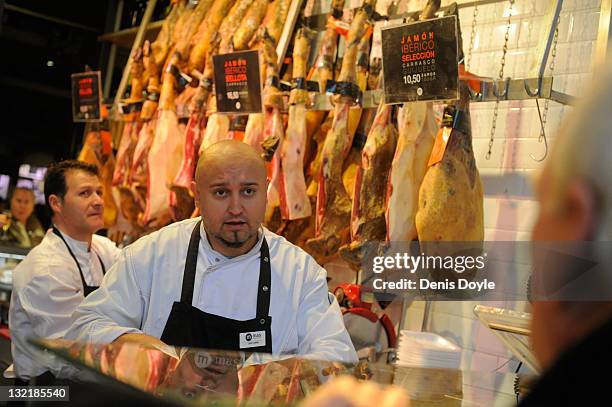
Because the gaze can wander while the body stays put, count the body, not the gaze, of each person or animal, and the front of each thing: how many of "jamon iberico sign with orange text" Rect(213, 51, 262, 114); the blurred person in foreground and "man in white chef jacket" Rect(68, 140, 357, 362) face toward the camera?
2

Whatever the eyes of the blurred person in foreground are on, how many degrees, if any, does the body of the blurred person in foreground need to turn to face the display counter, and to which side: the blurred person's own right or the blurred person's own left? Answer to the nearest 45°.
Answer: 0° — they already face it

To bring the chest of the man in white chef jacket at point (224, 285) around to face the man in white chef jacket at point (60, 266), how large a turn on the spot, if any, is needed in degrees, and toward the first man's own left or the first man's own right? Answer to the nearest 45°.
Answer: approximately 135° to the first man's own right

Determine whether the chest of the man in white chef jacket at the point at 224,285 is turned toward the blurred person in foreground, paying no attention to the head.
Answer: yes

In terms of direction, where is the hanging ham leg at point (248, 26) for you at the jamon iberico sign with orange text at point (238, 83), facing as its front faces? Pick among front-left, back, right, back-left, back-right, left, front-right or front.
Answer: back

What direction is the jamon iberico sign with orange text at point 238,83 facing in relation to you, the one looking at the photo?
facing the viewer

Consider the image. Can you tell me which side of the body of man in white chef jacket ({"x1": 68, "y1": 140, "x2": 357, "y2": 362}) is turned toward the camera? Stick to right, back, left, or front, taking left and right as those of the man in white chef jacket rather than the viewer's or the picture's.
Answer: front

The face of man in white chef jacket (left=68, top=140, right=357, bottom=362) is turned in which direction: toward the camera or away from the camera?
toward the camera

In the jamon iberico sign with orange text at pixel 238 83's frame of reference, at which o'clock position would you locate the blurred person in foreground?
The blurred person in foreground is roughly at 12 o'clock from the jamon iberico sign with orange text.

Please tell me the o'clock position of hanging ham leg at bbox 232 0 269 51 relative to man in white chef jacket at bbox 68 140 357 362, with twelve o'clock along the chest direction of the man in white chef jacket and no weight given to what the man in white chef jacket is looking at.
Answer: The hanging ham leg is roughly at 6 o'clock from the man in white chef jacket.

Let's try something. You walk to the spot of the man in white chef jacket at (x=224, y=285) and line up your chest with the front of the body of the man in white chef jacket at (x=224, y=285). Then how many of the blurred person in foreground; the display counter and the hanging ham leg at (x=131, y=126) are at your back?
1

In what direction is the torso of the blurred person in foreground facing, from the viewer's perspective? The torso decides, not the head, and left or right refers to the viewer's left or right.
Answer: facing away from the viewer and to the left of the viewer

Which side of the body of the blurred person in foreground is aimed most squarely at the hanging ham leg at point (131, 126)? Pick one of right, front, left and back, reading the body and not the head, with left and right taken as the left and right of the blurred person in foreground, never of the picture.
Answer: front

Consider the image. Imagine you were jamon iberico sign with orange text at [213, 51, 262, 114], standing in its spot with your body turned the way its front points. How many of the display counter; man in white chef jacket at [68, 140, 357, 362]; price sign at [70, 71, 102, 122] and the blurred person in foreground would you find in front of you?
3
